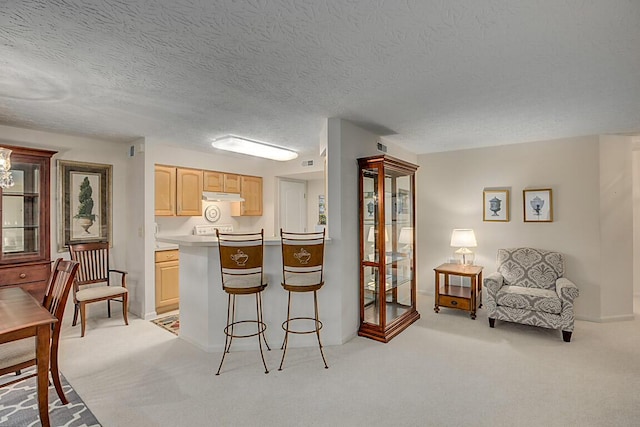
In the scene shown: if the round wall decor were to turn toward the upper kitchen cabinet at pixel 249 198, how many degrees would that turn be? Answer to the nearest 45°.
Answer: approximately 45° to its left

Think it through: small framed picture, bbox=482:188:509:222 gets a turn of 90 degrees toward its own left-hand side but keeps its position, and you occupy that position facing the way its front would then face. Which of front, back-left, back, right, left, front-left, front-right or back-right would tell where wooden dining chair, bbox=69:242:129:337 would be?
back-right

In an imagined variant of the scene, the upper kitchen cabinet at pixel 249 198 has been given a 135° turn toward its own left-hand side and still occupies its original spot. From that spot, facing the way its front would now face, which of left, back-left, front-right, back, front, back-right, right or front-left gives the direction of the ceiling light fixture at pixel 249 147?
back

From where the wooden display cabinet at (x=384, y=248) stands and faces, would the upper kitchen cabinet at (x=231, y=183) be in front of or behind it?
behind

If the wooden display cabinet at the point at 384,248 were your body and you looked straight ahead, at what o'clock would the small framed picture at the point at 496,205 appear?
The small framed picture is roughly at 9 o'clock from the wooden display cabinet.

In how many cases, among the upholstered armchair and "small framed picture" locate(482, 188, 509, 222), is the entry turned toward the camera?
2

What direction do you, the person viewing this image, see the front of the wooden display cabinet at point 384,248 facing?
facing the viewer and to the right of the viewer
